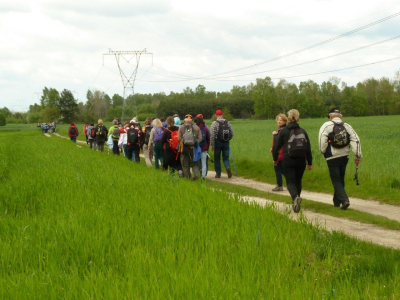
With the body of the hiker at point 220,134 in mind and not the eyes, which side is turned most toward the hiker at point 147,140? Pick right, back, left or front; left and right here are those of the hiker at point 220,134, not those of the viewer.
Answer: front

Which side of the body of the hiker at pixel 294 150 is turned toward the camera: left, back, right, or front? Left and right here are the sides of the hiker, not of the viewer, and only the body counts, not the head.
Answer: back

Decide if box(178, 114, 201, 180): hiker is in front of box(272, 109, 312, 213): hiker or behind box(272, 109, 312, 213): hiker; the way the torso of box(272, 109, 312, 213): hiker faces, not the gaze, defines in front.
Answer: in front

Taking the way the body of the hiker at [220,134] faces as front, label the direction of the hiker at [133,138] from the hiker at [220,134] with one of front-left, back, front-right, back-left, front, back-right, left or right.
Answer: front

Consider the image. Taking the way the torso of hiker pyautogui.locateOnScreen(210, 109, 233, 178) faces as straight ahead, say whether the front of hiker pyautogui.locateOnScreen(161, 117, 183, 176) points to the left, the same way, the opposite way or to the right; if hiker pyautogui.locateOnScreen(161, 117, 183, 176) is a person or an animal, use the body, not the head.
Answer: the same way

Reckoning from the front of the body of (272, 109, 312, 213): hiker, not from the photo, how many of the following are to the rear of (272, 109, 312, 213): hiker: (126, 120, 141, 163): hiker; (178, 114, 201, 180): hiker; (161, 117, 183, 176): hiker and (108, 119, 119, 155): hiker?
0

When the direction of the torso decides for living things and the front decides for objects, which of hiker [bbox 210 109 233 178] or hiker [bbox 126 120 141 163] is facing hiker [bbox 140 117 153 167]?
hiker [bbox 210 109 233 178]

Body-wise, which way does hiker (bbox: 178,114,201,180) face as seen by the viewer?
away from the camera

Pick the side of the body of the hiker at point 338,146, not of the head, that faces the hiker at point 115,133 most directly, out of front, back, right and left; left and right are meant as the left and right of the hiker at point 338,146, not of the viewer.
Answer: front

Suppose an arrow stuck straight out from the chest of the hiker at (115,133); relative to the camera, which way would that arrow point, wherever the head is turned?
away from the camera

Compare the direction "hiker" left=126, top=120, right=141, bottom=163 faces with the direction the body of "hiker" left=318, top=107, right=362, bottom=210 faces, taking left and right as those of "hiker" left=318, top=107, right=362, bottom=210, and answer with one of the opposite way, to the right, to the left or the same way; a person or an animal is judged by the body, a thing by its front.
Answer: the same way

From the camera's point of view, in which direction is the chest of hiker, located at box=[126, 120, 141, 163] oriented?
away from the camera

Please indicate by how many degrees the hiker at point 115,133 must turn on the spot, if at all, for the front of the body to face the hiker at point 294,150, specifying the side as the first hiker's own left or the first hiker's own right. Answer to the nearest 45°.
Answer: approximately 180°

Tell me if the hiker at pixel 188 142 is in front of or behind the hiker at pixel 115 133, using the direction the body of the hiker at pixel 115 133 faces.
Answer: behind

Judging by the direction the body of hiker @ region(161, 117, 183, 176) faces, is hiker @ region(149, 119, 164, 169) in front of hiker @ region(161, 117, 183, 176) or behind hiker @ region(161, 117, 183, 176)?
in front

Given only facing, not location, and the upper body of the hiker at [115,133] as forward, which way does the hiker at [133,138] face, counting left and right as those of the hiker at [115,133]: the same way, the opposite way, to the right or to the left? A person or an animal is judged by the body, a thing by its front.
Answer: the same way

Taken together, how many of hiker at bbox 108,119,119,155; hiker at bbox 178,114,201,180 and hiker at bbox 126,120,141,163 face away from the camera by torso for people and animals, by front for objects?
3

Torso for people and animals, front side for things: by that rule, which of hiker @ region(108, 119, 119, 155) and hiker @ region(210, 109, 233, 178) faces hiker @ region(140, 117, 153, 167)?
hiker @ region(210, 109, 233, 178)
